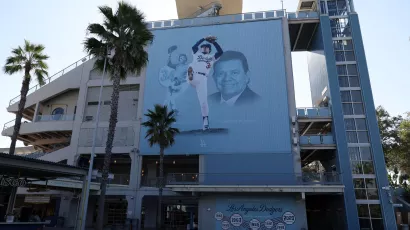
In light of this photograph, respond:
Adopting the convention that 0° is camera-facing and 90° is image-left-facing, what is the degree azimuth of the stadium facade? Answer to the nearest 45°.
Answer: approximately 0°

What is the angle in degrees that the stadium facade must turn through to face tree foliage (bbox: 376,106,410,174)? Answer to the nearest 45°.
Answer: approximately 90° to its left

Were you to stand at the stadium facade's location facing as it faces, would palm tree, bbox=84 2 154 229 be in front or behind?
in front

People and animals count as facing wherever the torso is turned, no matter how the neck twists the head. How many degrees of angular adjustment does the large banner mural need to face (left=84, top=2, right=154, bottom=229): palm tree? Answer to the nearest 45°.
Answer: approximately 45° to its right

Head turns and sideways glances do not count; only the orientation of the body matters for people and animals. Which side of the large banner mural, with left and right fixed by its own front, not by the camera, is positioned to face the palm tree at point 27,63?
right

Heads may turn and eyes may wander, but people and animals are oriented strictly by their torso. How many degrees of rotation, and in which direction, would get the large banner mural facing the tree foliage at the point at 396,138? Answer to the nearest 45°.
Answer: approximately 135° to its left

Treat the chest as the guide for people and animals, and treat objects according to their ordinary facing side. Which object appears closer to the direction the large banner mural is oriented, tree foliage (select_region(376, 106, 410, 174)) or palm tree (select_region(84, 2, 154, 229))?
the palm tree

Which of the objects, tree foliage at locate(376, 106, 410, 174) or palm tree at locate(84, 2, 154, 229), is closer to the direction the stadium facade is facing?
the palm tree
